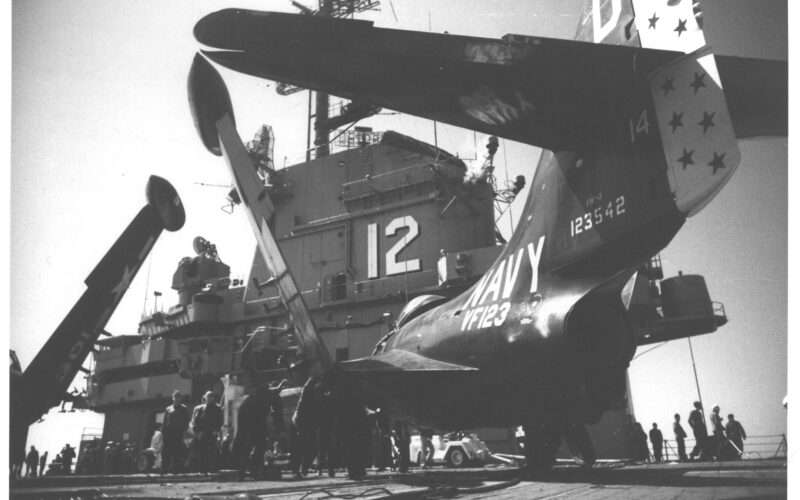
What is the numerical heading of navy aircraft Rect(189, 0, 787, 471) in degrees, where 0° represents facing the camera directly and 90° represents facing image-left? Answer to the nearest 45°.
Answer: approximately 135°
